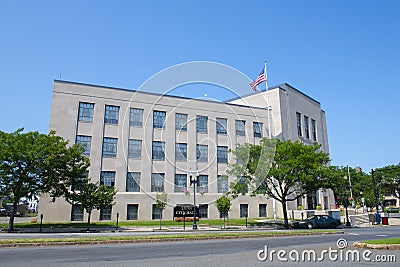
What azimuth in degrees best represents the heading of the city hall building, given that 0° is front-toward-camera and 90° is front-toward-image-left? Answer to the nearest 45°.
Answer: approximately 315°

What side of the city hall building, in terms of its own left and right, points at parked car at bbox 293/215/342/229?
front

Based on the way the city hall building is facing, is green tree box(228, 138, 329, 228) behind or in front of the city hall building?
in front

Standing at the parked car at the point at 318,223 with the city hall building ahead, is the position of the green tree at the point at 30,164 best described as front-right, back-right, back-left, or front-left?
front-left

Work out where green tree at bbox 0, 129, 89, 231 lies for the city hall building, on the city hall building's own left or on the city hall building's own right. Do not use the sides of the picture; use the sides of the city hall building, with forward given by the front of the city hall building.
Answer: on the city hall building's own right

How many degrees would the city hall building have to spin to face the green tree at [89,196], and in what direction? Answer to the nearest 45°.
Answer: approximately 45° to its right

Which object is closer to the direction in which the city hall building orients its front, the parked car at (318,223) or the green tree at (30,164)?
the parked car
